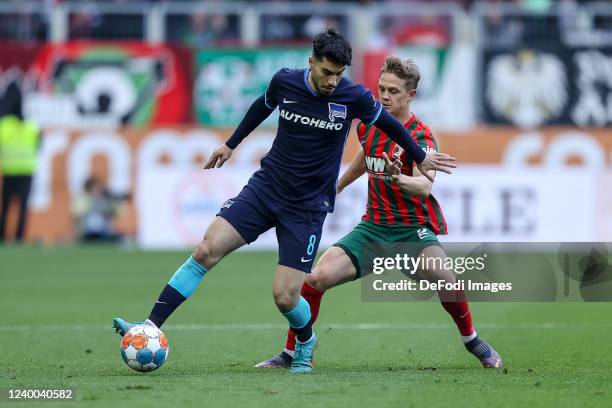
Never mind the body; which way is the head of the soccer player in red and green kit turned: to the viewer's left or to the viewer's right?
to the viewer's left

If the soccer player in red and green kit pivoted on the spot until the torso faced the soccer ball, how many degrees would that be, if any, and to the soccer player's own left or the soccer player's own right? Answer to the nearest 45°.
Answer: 0° — they already face it

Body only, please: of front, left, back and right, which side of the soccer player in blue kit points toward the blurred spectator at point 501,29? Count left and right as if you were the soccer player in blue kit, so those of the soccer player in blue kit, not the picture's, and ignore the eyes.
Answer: back

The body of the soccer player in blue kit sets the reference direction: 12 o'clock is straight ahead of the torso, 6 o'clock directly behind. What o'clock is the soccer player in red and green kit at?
The soccer player in red and green kit is roughly at 8 o'clock from the soccer player in blue kit.

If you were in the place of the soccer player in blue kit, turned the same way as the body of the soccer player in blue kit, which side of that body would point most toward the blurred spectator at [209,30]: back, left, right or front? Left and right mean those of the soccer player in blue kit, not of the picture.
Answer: back

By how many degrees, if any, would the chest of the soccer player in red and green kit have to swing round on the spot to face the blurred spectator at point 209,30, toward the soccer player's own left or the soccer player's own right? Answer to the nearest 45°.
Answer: approximately 135° to the soccer player's own right

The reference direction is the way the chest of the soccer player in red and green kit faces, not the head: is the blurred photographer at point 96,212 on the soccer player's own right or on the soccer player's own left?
on the soccer player's own right

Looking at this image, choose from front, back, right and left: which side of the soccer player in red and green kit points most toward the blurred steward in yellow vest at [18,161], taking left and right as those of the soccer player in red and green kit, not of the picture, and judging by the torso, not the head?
right

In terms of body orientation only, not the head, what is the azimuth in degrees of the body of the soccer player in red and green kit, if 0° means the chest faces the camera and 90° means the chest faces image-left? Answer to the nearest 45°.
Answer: approximately 45°

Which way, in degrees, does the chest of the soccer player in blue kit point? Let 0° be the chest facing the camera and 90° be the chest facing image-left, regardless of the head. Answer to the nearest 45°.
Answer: approximately 0°
